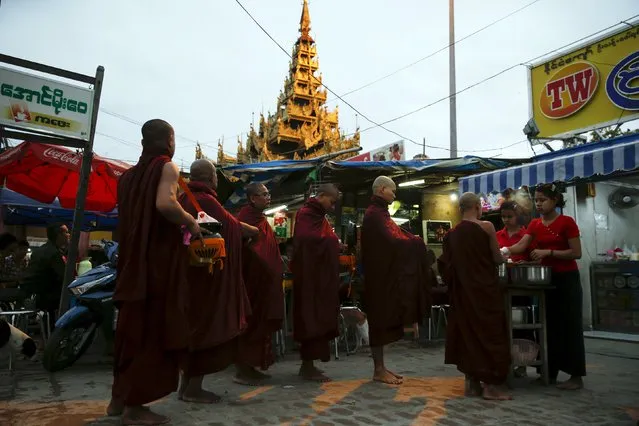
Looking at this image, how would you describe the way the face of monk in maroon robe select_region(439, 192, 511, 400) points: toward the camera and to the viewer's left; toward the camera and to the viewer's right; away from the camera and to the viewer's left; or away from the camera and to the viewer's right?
away from the camera and to the viewer's right

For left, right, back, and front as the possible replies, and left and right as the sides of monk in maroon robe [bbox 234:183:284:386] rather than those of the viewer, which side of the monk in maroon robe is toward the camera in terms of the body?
right

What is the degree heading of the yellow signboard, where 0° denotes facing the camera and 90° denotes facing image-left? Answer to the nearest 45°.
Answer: approximately 45°

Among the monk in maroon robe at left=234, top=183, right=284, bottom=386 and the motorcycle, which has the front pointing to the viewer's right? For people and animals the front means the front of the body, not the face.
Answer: the monk in maroon robe

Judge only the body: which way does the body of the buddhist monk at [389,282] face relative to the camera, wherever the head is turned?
to the viewer's right

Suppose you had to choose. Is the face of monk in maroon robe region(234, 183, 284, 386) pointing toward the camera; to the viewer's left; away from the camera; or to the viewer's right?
to the viewer's right

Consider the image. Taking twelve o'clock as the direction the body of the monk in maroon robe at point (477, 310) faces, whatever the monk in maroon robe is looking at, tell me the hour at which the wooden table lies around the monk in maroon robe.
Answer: The wooden table is roughly at 12 o'clock from the monk in maroon robe.

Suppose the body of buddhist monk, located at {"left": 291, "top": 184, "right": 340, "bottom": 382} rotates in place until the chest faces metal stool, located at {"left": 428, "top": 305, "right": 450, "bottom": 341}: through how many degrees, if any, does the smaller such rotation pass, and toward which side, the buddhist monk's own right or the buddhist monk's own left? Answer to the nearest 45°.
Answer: approximately 45° to the buddhist monk's own left

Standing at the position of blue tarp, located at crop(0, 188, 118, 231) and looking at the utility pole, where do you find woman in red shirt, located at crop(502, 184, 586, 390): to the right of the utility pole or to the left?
right

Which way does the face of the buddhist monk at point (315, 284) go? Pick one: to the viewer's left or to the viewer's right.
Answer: to the viewer's right

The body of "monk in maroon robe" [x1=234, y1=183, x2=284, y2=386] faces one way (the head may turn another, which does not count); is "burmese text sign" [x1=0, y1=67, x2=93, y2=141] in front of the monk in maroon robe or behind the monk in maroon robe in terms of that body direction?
behind

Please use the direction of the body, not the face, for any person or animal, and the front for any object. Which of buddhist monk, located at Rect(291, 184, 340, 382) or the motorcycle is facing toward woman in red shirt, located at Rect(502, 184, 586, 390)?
the buddhist monk

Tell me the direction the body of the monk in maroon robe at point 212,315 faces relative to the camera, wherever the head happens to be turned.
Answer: to the viewer's right

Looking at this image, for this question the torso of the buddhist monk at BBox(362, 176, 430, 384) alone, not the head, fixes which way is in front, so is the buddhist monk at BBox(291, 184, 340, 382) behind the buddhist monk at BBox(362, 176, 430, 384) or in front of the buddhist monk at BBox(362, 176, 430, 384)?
behind

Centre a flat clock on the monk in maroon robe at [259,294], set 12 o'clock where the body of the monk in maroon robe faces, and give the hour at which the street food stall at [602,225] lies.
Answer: The street food stall is roughly at 11 o'clock from the monk in maroon robe.

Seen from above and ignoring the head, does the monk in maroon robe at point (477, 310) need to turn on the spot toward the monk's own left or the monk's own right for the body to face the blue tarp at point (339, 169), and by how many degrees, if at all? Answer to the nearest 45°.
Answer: approximately 90° to the monk's own left
